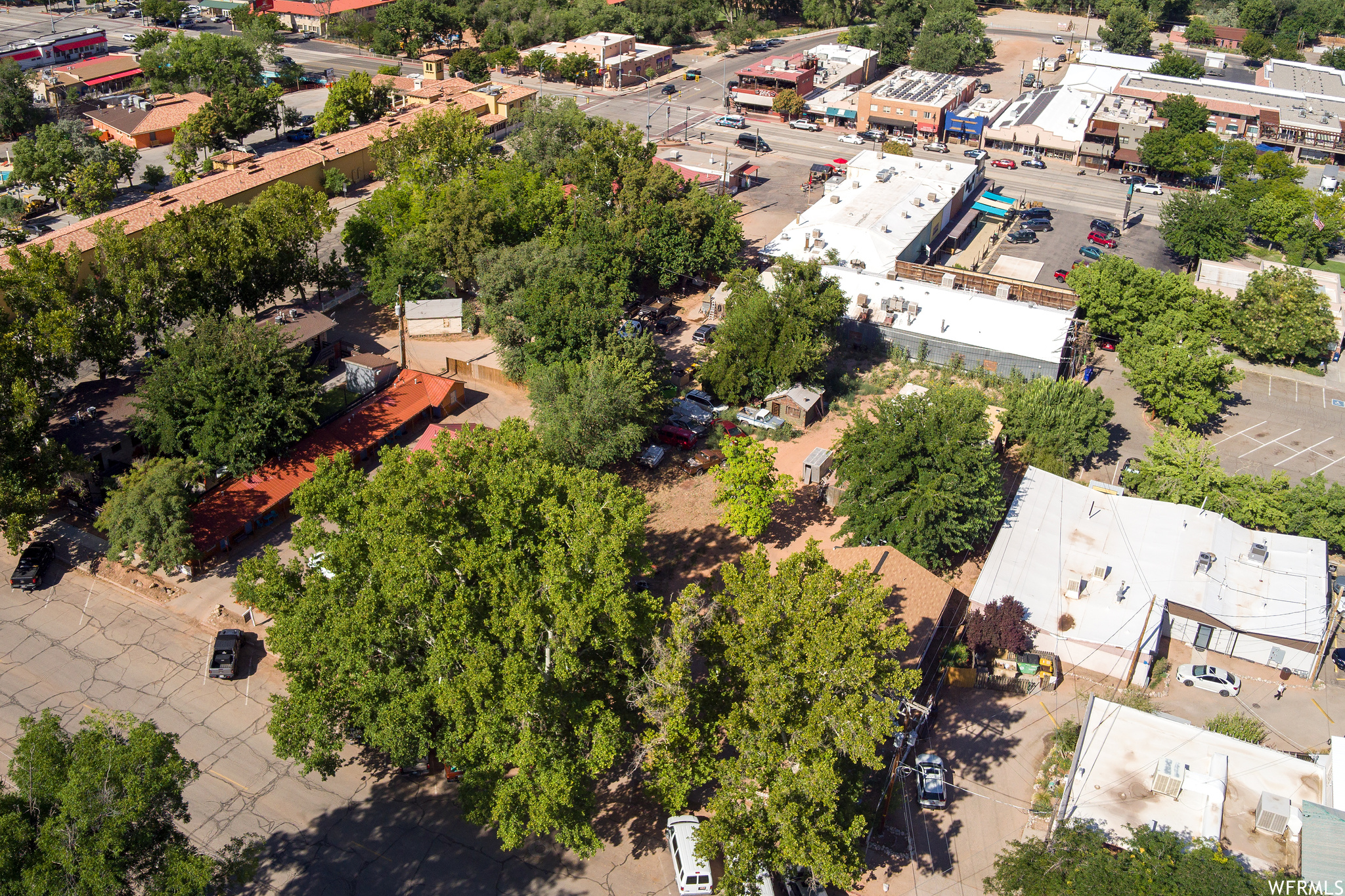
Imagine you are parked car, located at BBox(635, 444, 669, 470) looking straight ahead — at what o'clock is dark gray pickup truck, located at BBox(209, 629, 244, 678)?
The dark gray pickup truck is roughly at 12 o'clock from the parked car.

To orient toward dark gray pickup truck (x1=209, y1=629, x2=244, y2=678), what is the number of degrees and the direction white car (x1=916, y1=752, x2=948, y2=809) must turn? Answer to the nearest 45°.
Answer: approximately 90° to its left

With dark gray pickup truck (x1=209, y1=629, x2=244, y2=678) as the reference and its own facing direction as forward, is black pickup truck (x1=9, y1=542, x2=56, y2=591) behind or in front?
in front

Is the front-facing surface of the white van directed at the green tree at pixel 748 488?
yes

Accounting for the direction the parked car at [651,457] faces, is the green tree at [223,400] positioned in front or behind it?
in front

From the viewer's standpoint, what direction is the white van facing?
away from the camera

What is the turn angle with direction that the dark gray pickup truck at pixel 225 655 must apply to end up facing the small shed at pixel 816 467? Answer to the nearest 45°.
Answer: approximately 90° to its right

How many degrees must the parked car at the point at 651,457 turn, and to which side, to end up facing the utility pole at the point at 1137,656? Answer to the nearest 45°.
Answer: approximately 90° to its left

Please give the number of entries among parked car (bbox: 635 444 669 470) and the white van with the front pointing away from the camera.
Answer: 1

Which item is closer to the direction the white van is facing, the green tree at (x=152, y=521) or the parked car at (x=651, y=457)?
the parked car

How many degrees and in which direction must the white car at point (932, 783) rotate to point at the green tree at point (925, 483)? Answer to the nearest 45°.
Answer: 0° — it already faces it

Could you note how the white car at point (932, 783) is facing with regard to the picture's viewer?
facing away from the viewer

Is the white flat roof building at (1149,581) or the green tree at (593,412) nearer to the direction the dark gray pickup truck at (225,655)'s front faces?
the green tree

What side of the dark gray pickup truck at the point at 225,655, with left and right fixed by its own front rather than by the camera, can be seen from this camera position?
back

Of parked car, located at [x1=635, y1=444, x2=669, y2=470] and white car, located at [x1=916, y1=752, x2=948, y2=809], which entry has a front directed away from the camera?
the white car

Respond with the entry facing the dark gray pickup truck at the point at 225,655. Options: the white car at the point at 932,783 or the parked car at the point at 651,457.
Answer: the parked car

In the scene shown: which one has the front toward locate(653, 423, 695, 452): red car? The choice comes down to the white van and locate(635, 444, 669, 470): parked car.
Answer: the white van
